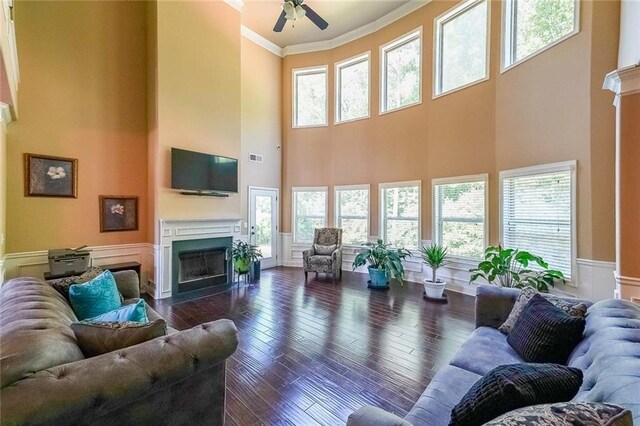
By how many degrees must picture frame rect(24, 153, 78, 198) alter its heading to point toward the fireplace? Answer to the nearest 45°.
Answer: approximately 45° to its left

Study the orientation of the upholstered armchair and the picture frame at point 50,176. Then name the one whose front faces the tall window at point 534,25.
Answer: the picture frame

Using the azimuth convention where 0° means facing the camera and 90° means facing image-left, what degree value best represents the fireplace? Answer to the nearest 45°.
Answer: approximately 315°

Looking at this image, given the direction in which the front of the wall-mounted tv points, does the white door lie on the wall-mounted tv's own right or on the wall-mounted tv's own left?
on the wall-mounted tv's own left

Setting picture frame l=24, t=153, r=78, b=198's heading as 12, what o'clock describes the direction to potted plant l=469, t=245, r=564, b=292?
The potted plant is roughly at 12 o'clock from the picture frame.
